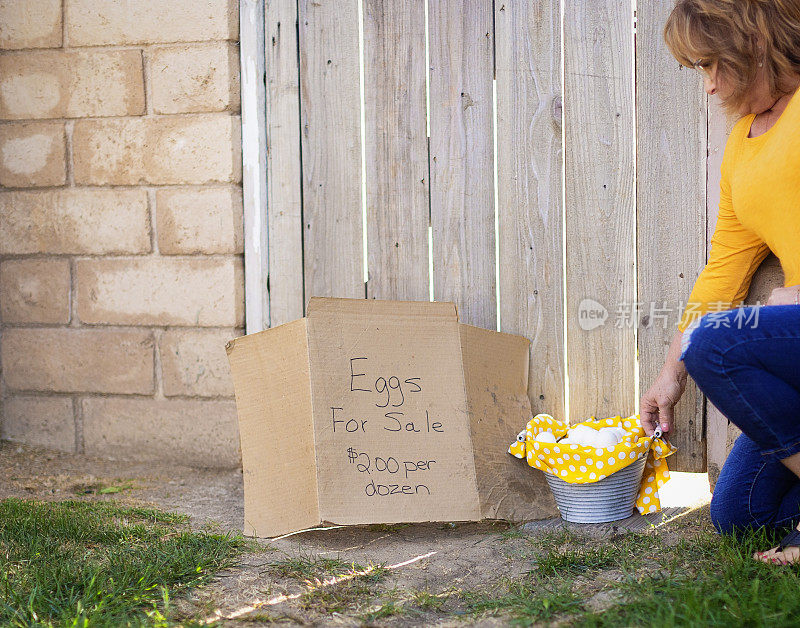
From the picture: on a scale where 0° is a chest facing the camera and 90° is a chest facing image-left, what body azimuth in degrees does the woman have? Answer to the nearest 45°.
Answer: approximately 45°

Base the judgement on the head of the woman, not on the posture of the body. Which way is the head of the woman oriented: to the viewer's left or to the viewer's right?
to the viewer's left

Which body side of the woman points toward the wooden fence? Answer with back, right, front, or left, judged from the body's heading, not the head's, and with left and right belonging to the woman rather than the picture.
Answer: right

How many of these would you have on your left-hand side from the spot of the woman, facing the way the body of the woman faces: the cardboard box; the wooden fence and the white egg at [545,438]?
0
